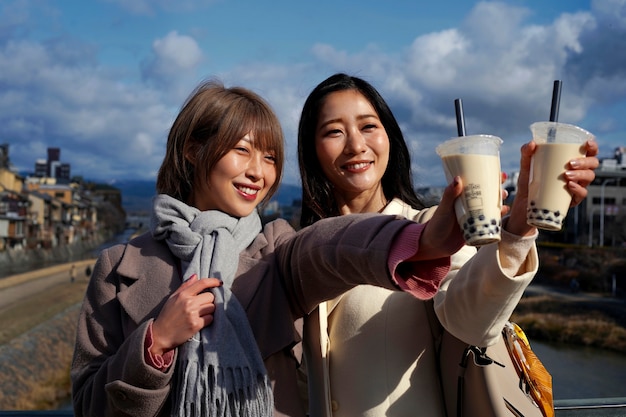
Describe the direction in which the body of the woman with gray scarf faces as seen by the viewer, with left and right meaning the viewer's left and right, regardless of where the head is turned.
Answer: facing the viewer and to the right of the viewer

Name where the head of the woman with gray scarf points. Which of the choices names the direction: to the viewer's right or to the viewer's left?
to the viewer's right
